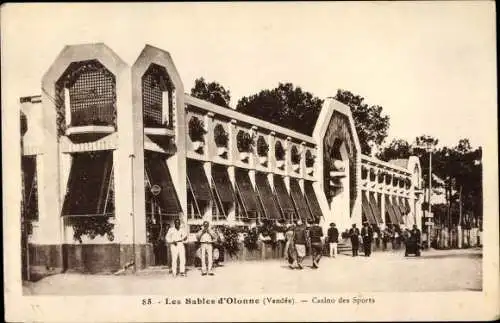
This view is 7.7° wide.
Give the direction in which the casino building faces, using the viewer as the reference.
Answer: facing the viewer and to the right of the viewer

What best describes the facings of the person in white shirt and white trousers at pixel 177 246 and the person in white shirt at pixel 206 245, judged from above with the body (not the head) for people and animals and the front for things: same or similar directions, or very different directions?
same or similar directions

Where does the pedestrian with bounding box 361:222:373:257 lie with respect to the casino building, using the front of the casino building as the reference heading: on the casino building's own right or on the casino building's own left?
on the casino building's own left

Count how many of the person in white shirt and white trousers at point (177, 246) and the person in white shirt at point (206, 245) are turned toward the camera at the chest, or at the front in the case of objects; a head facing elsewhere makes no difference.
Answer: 2

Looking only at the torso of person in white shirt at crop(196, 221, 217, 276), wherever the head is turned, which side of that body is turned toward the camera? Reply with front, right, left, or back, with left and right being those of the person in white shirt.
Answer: front

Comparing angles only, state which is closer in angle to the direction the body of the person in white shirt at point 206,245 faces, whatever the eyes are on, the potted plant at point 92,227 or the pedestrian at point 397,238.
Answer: the potted plant
